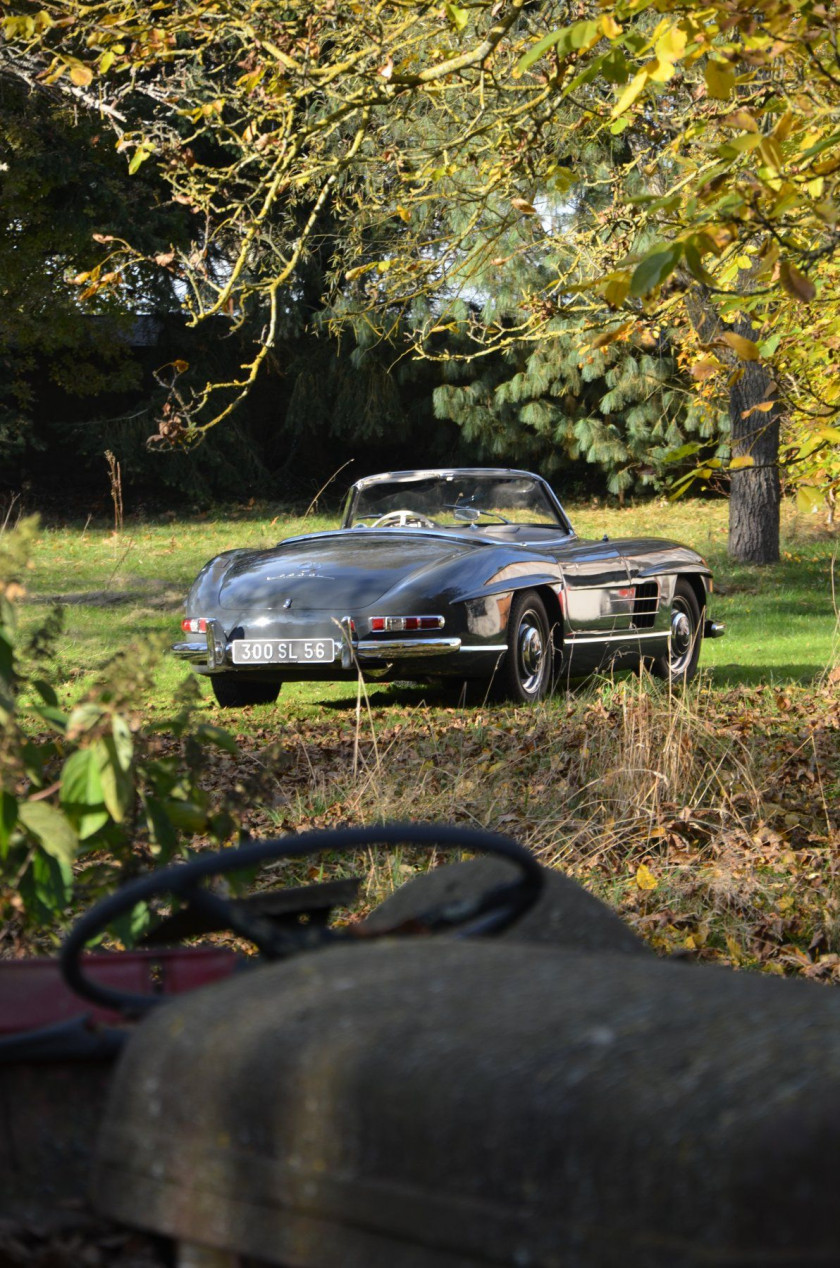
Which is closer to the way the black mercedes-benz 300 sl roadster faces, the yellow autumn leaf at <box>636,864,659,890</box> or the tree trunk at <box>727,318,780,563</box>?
the tree trunk

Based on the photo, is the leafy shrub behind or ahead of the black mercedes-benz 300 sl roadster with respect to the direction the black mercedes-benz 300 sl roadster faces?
behind

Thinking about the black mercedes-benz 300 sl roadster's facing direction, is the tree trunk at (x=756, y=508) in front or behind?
in front

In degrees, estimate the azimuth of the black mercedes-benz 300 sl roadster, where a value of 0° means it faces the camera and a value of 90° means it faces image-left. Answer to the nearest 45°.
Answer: approximately 225°

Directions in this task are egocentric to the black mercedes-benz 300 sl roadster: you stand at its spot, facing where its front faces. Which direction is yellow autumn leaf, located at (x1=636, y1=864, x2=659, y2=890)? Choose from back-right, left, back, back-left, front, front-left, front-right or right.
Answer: back-right
